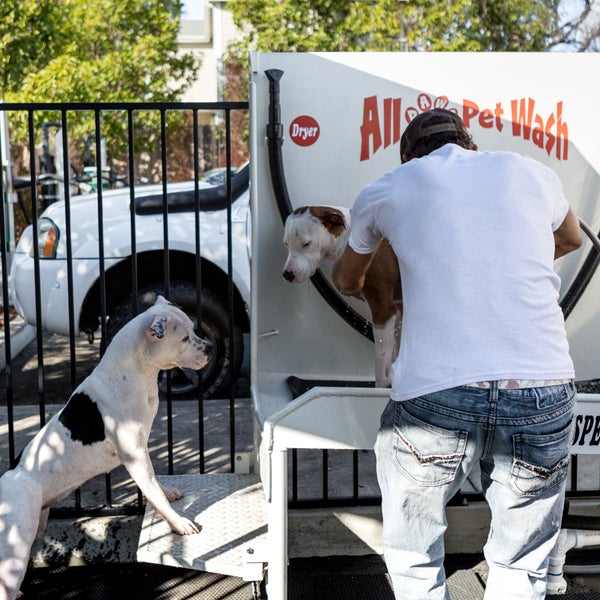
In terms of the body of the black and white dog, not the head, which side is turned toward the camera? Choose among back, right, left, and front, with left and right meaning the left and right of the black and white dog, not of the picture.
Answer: right

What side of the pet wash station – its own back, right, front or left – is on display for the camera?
front

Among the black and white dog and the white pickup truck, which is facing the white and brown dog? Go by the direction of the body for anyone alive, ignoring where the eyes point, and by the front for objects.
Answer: the black and white dog

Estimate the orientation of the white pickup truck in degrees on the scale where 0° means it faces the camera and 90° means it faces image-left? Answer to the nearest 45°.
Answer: approximately 90°

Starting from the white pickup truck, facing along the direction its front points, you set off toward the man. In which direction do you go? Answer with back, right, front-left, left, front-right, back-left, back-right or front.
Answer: left

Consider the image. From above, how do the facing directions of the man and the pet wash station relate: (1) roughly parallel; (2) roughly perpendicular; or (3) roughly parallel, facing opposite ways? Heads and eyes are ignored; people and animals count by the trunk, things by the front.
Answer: roughly parallel, facing opposite ways

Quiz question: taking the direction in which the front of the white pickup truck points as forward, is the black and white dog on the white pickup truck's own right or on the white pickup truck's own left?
on the white pickup truck's own left

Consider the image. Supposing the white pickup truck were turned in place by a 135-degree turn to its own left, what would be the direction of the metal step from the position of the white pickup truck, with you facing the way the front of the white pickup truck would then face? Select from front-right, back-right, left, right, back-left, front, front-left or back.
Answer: front-right

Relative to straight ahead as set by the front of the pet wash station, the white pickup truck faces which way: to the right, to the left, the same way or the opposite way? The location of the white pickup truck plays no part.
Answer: to the right

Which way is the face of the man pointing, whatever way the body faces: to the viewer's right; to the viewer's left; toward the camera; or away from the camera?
away from the camera

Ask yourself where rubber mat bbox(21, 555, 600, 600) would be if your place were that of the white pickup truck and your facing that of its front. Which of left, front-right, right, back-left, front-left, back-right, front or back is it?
left

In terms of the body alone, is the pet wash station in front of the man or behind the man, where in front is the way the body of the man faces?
in front

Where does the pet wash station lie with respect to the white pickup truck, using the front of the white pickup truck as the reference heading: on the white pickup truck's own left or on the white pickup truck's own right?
on the white pickup truck's own left

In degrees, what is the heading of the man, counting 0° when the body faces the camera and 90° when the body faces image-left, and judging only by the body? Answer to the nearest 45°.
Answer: approximately 180°
